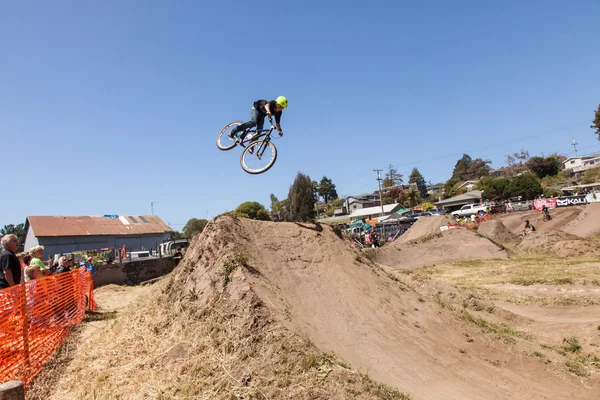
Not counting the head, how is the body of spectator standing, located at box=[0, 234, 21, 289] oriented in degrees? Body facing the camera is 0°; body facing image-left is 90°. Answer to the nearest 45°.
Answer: approximately 270°

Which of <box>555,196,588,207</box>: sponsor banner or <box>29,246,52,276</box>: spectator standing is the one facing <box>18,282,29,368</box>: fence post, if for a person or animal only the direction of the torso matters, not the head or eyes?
the sponsor banner

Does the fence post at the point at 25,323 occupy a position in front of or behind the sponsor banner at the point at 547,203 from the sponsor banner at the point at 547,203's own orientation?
in front

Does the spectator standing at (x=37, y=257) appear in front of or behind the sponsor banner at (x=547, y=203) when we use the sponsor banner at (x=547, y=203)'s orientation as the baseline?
in front

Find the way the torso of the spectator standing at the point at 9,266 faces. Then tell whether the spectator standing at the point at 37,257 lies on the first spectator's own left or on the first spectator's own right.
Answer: on the first spectator's own left

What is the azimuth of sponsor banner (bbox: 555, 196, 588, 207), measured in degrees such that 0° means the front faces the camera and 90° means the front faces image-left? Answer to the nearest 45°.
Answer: approximately 0°

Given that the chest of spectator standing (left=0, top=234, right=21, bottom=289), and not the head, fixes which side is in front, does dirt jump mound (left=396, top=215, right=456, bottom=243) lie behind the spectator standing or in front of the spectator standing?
in front

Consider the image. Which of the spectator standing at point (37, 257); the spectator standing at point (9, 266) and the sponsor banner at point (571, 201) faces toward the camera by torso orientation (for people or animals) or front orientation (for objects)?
the sponsor banner

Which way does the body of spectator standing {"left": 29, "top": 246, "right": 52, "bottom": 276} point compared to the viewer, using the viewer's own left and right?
facing to the right of the viewer

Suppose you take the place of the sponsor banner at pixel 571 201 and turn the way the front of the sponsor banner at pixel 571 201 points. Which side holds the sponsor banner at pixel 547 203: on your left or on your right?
on your right

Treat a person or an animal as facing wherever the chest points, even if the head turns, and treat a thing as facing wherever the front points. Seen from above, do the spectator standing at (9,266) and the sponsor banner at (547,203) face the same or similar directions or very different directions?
very different directions

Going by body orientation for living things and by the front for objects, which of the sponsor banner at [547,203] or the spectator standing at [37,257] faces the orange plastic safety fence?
the sponsor banner

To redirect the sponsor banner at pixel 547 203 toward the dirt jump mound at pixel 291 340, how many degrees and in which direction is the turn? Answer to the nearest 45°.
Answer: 0° — it already faces it
